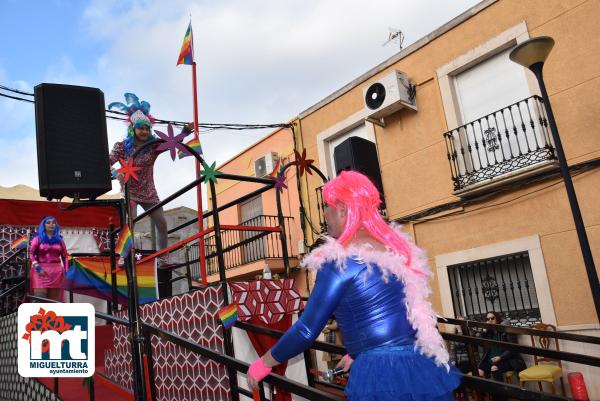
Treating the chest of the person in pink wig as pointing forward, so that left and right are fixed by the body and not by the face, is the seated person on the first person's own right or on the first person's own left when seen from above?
on the first person's own right

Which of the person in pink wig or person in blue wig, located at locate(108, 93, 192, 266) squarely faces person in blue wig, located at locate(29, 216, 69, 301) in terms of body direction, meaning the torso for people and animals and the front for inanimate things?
the person in pink wig

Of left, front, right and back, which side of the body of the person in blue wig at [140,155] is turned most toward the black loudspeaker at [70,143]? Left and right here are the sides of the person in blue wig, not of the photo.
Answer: right

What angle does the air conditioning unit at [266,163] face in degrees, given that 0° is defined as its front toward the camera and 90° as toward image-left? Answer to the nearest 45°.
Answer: approximately 45°

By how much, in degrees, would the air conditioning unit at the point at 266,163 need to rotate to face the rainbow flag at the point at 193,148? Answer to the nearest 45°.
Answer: approximately 45° to its left

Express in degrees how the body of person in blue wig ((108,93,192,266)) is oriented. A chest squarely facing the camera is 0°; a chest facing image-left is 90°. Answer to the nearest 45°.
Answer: approximately 315°

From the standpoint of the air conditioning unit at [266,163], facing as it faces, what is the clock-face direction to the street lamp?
The street lamp is roughly at 10 o'clock from the air conditioning unit.

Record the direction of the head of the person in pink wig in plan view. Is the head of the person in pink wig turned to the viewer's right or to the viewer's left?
to the viewer's left

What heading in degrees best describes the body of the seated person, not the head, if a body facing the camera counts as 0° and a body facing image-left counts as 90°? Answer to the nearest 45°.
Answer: approximately 45°
